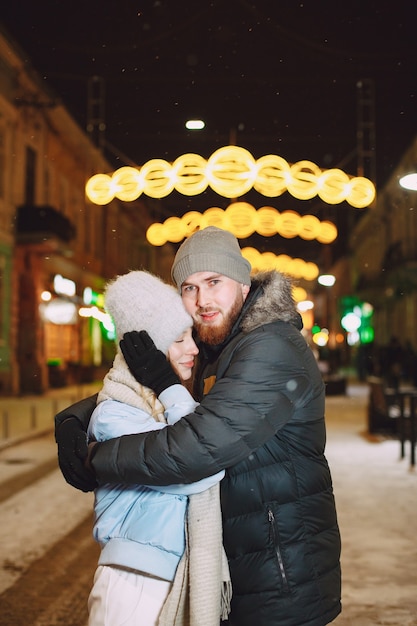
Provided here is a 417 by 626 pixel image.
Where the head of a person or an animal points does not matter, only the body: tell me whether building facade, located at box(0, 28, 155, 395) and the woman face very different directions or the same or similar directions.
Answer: same or similar directions

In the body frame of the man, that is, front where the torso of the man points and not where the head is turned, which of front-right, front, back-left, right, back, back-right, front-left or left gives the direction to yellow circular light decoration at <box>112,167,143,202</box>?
right

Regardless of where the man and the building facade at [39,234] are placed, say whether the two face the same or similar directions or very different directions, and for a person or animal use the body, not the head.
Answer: very different directions

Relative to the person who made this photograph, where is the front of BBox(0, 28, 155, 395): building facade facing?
facing to the right of the viewer

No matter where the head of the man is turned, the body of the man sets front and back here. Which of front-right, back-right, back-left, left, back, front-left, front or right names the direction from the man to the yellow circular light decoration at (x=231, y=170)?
right

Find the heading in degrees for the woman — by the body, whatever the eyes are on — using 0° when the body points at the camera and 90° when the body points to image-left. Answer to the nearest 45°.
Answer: approximately 270°

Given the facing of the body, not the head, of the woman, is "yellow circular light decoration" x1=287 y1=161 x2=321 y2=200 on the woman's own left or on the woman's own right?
on the woman's own left

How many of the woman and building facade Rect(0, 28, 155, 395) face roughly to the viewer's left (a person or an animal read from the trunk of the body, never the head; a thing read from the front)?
0

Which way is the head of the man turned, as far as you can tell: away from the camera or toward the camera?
toward the camera

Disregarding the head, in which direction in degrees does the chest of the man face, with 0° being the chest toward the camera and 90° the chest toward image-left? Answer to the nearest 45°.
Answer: approximately 90°

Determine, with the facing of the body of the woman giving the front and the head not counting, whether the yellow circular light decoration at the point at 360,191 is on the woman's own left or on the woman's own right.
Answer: on the woman's own left

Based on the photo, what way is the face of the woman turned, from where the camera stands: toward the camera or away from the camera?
toward the camera
